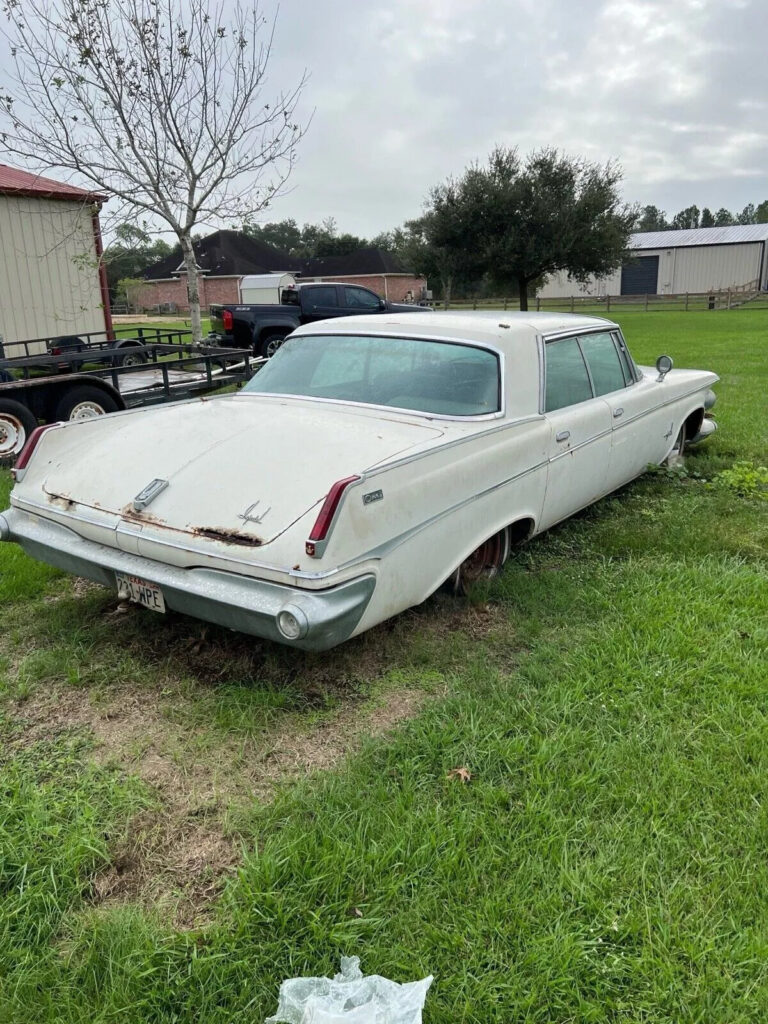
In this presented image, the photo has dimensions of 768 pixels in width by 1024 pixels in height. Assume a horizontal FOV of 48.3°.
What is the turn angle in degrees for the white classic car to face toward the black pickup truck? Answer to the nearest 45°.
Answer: approximately 45° to its left

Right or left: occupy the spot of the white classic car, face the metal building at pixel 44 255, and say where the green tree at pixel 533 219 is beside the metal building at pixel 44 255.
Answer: right

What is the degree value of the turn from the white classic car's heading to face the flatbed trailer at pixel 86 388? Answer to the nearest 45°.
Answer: approximately 90° to its left

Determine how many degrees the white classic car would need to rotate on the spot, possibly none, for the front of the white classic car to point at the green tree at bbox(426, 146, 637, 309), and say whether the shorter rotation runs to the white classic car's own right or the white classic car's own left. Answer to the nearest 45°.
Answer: approximately 45° to the white classic car's own left

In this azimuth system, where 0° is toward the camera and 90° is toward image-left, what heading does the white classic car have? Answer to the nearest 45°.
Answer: approximately 225°

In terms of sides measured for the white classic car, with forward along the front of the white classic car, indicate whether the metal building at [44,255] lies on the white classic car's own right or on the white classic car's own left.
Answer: on the white classic car's own left

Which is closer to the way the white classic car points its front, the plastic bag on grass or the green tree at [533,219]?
the green tree
